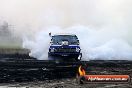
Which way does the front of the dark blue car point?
toward the camera
